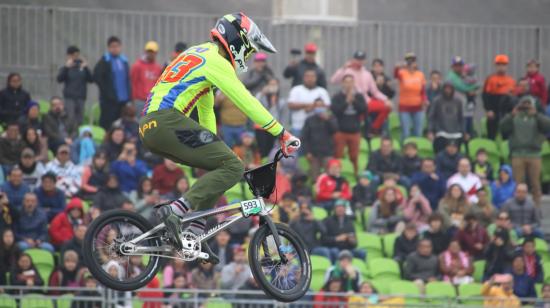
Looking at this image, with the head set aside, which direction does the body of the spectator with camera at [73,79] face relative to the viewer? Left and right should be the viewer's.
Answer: facing the viewer

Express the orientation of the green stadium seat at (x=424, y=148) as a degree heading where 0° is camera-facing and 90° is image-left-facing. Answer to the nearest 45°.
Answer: approximately 0°

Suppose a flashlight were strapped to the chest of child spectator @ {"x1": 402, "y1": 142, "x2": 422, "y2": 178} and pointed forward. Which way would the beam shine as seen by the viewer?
toward the camera

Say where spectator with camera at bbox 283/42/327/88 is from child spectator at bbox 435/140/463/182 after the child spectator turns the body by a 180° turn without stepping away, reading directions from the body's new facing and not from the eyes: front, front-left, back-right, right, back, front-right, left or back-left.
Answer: left

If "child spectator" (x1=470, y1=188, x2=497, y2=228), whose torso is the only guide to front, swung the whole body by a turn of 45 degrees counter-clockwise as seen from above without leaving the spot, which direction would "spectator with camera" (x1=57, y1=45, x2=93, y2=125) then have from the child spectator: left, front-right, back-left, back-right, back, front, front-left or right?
back-right

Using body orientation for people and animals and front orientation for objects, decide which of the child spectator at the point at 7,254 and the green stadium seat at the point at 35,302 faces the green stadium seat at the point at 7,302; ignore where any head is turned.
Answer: the child spectator

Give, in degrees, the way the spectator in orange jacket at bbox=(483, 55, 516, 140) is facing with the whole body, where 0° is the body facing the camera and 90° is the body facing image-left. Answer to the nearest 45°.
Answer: approximately 0°

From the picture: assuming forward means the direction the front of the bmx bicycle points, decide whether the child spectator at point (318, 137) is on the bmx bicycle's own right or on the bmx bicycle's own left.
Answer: on the bmx bicycle's own left
